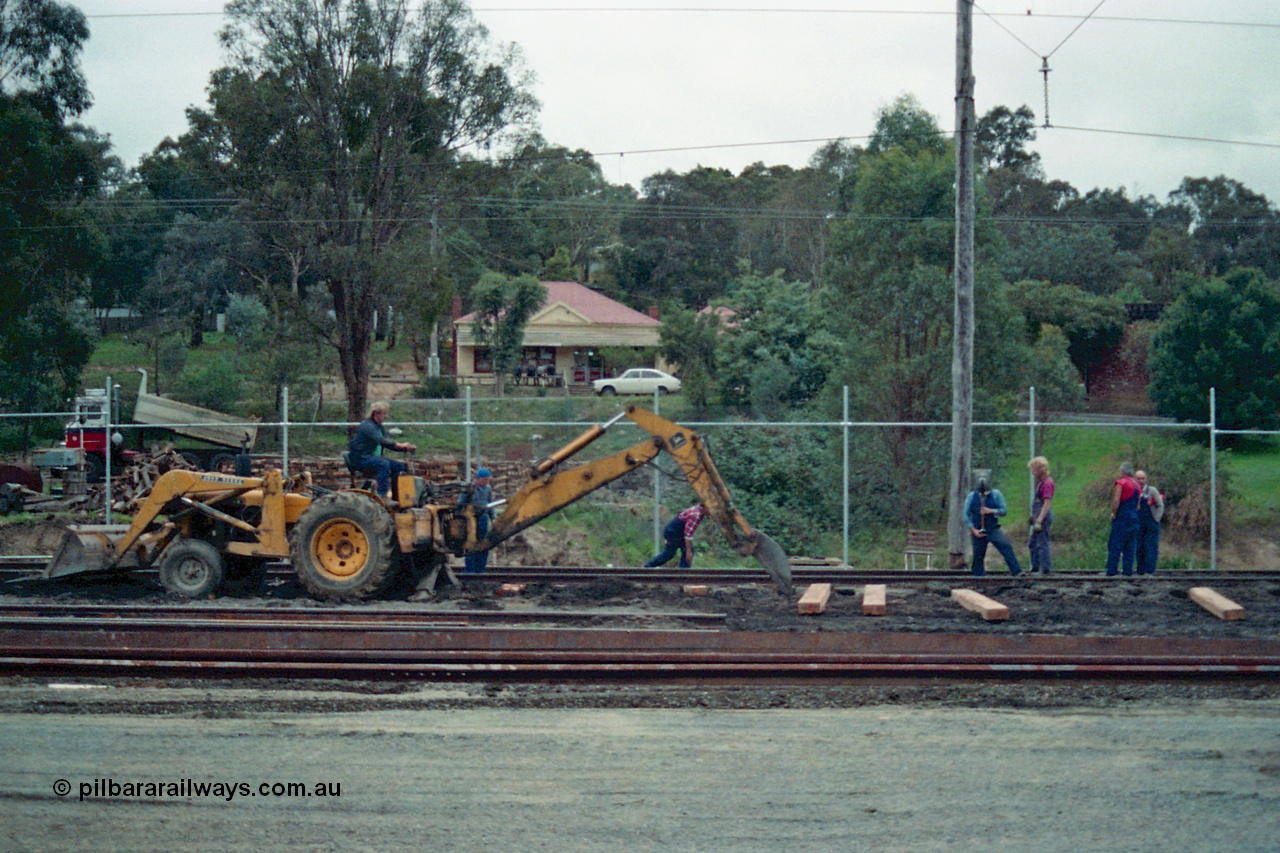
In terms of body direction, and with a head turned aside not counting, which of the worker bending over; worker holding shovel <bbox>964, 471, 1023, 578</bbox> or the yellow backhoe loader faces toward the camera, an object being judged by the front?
the worker holding shovel

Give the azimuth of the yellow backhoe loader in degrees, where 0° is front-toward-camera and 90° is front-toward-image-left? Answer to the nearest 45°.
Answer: approximately 90°

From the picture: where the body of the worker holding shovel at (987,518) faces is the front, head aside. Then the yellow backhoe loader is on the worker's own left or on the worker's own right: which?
on the worker's own right

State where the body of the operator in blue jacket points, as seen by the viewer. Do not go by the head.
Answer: to the viewer's right

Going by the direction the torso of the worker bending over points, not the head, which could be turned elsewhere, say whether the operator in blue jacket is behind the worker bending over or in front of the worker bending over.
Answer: behind

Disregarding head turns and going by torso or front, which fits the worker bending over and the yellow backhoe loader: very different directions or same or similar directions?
very different directions

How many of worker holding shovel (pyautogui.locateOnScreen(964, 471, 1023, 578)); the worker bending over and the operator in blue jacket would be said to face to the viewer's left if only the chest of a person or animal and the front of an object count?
0

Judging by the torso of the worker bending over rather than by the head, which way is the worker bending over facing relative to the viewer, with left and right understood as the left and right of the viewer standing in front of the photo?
facing to the right of the viewer

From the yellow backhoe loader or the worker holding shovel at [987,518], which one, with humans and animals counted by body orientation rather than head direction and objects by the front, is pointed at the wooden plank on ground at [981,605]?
the worker holding shovel

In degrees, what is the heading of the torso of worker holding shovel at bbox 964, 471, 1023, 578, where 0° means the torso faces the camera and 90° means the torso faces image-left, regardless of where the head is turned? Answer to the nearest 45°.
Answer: approximately 0°

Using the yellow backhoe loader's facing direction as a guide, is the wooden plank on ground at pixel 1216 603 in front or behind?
behind

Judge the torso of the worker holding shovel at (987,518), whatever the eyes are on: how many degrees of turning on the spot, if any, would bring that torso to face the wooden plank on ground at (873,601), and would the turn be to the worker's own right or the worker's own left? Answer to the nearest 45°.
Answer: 0° — they already face it

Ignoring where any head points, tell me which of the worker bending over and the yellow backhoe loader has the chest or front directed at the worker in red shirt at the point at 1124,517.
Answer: the worker bending over

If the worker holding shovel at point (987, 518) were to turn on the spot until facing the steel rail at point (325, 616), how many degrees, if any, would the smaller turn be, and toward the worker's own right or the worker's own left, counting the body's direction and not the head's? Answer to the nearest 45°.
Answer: approximately 45° to the worker's own right
